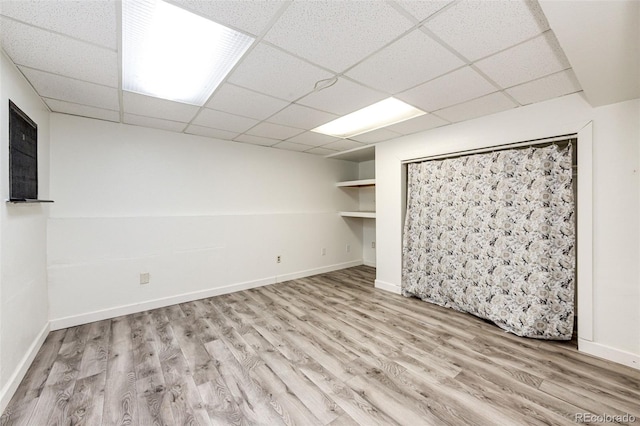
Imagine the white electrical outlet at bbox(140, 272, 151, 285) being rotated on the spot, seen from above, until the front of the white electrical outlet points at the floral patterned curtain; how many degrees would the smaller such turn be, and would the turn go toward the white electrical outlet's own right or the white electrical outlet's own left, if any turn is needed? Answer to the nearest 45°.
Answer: approximately 45° to the white electrical outlet's own left

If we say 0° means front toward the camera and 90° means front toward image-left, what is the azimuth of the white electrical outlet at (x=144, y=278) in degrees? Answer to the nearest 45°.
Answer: approximately 0°

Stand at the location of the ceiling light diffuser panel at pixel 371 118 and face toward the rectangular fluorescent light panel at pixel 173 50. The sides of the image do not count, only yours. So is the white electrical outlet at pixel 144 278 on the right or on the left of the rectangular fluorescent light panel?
right

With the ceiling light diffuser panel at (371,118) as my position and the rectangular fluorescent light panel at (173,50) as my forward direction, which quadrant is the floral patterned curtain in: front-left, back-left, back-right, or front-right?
back-left

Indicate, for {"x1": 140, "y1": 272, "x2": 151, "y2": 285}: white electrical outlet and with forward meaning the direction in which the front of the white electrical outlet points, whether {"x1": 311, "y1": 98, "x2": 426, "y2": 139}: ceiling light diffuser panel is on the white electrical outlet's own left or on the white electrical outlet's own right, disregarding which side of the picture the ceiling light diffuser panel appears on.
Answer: on the white electrical outlet's own left

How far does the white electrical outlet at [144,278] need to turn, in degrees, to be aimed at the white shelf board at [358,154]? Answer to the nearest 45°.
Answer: approximately 90° to its left

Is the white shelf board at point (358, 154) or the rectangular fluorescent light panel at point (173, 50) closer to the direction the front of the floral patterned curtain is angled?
the rectangular fluorescent light panel

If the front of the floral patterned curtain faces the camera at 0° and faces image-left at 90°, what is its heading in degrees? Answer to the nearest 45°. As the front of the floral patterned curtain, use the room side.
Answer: approximately 45°
